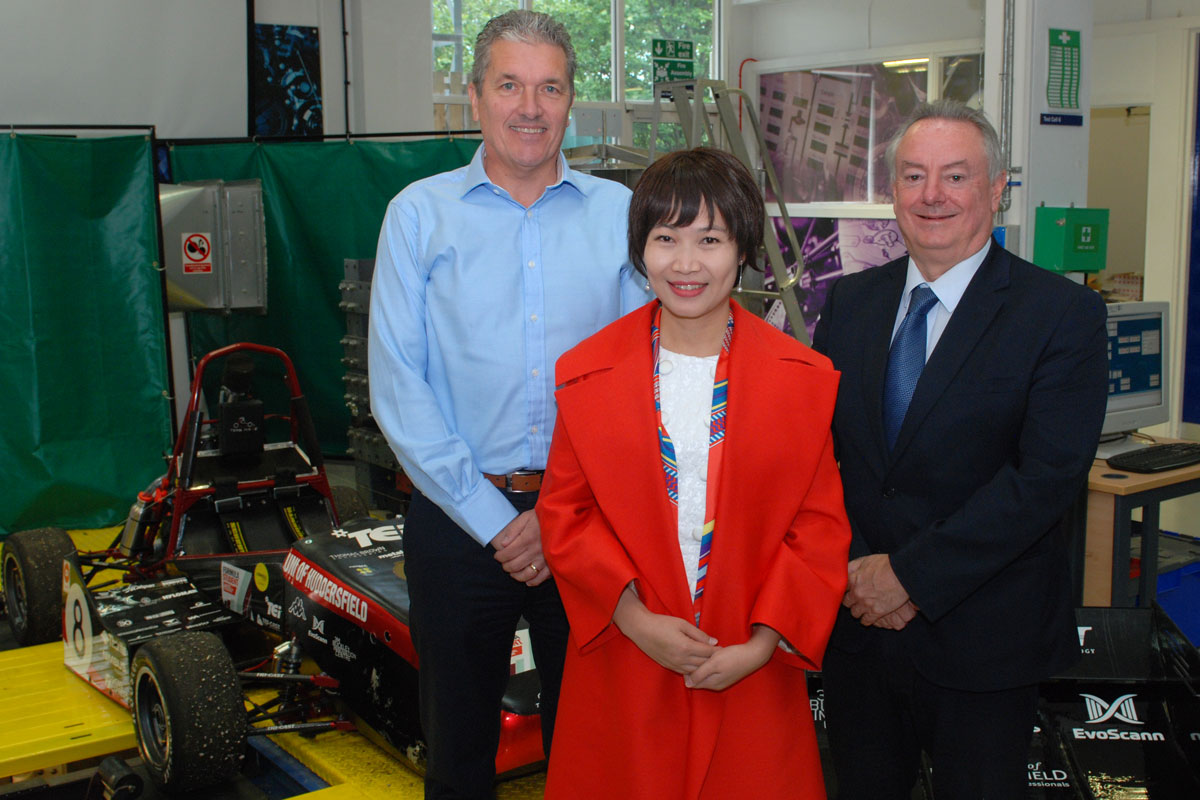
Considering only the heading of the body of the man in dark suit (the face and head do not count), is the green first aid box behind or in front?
behind

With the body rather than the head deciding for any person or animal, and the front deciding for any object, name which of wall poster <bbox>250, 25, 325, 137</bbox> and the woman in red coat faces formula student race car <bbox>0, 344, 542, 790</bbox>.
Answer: the wall poster

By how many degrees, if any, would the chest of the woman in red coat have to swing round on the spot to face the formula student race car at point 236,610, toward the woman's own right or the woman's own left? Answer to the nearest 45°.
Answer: approximately 135° to the woman's own right

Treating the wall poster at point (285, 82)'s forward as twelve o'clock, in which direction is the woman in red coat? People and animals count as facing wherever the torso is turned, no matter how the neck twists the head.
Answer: The woman in red coat is roughly at 12 o'clock from the wall poster.

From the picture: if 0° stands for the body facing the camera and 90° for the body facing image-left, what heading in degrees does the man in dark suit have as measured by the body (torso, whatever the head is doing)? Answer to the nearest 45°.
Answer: approximately 45°

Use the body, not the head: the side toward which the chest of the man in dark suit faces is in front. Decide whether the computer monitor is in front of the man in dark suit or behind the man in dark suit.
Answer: behind

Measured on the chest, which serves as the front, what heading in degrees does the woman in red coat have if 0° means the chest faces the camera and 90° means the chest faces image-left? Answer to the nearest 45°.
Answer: approximately 0°

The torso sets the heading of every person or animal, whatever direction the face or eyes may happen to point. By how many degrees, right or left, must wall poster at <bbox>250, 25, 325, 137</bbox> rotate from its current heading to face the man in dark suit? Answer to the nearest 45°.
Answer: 0° — it already faces them

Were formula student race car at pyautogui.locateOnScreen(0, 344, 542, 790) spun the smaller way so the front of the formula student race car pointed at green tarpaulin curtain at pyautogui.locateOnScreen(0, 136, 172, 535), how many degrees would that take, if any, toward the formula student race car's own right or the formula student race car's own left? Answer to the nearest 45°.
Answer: approximately 135° to the formula student race car's own left

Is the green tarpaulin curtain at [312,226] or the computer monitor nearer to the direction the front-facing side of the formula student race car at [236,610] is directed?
the computer monitor

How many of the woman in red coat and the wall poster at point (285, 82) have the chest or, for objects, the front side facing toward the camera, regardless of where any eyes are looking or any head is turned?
2

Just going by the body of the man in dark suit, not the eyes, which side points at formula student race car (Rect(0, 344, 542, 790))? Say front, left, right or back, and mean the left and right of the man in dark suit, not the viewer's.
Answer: right
